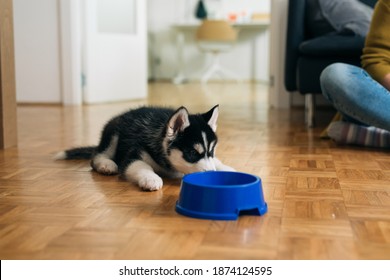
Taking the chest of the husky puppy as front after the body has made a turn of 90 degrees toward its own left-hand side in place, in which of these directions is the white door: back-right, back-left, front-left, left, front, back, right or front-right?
front-left

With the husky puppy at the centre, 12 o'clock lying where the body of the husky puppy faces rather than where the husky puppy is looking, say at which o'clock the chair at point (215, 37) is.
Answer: The chair is roughly at 8 o'clock from the husky puppy.

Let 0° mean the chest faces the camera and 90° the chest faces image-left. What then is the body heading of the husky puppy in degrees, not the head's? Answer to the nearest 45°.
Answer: approximately 315°

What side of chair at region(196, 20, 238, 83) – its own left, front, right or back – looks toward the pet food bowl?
back

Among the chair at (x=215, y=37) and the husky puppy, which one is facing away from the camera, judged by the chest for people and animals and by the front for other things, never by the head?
the chair

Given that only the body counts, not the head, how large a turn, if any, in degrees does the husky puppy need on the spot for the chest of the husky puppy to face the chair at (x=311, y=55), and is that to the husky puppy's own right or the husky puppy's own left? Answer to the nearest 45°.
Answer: approximately 90° to the husky puppy's own left

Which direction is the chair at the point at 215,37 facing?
away from the camera

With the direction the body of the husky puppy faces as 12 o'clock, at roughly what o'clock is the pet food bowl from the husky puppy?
The pet food bowl is roughly at 1 o'clock from the husky puppy.
